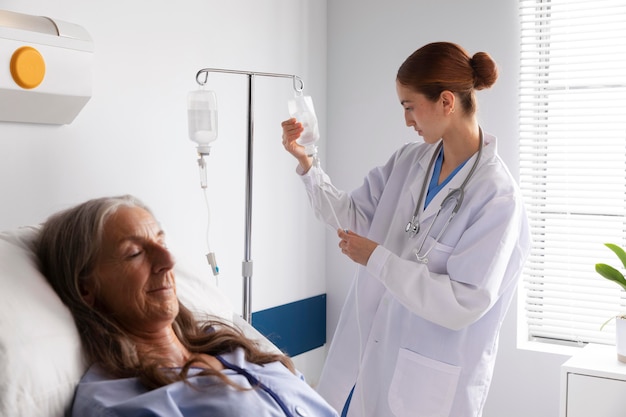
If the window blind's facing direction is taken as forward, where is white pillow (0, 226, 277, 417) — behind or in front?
in front

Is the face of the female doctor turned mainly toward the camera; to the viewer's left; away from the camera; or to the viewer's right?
to the viewer's left

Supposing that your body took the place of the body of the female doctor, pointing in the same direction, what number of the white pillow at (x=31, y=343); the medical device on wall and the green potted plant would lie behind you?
1

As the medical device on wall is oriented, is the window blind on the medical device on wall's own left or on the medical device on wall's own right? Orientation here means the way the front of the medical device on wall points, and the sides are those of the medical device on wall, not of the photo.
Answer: on the medical device on wall's own left

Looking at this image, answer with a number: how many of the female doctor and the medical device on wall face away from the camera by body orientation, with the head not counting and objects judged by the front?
0

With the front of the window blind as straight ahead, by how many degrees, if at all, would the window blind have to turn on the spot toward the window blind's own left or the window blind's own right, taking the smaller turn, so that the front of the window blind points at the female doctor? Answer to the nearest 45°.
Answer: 0° — it already faces them

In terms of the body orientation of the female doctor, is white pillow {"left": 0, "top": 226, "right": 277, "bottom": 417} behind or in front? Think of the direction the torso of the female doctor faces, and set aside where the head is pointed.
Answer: in front

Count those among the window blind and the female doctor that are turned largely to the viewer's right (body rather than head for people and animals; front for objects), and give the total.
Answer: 0

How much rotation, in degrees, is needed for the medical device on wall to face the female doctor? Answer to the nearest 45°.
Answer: approximately 45° to its left

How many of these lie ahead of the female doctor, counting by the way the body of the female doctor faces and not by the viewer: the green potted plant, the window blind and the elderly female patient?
1
